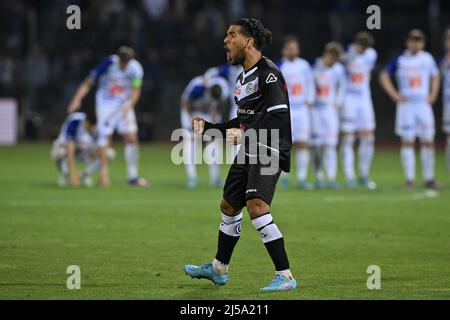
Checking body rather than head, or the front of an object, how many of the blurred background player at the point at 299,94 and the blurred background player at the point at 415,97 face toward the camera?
2

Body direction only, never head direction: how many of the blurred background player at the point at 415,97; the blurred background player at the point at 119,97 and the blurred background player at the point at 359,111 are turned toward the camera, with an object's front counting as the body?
3

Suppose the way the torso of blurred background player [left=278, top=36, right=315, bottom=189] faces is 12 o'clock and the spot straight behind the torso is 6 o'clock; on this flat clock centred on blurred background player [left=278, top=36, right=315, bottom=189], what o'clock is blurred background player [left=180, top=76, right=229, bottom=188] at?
blurred background player [left=180, top=76, right=229, bottom=188] is roughly at 3 o'clock from blurred background player [left=278, top=36, right=315, bottom=189].

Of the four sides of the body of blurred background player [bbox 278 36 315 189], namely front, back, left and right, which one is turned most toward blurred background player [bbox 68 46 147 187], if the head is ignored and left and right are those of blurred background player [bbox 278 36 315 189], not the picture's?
right

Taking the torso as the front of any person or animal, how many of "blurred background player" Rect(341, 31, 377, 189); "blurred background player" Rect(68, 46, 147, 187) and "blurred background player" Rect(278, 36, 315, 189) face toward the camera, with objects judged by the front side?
3

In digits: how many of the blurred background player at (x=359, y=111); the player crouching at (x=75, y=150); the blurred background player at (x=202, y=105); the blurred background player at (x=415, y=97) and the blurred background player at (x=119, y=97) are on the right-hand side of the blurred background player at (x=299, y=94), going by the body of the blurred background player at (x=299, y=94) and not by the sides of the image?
3

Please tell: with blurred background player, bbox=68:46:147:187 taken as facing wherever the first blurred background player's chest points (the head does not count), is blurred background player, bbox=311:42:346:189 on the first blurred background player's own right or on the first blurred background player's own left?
on the first blurred background player's own left

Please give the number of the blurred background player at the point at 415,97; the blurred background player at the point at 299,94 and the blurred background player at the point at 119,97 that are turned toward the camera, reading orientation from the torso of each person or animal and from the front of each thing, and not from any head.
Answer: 3

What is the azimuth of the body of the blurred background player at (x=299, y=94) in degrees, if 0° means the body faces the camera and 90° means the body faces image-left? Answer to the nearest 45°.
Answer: approximately 0°

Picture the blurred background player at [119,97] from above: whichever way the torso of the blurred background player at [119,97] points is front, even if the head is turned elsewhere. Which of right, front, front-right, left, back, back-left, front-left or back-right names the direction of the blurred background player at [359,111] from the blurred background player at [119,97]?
left

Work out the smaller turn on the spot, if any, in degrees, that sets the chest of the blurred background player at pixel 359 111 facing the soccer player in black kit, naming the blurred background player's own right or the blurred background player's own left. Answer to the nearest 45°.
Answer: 0° — they already face them

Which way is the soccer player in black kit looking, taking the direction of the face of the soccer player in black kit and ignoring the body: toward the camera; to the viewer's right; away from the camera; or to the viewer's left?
to the viewer's left

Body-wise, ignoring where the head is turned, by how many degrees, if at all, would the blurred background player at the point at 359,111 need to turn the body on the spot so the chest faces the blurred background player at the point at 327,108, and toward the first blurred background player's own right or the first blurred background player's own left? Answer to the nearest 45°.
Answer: approximately 90° to the first blurred background player's own right
